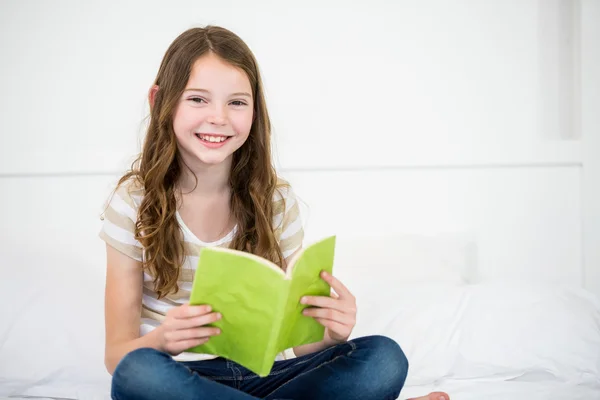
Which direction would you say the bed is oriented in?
toward the camera

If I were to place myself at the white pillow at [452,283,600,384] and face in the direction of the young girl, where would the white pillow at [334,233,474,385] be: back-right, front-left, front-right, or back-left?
front-right

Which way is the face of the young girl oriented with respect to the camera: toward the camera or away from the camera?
toward the camera
